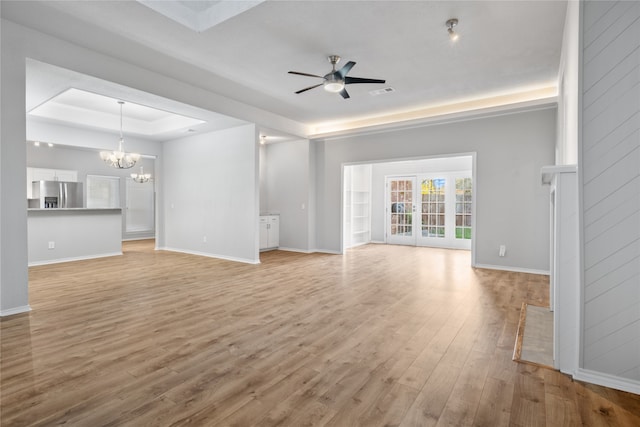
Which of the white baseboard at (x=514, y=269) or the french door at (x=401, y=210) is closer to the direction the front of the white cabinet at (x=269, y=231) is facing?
the white baseboard

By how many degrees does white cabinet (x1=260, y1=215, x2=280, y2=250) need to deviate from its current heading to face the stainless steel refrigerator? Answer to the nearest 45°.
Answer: approximately 90° to its right

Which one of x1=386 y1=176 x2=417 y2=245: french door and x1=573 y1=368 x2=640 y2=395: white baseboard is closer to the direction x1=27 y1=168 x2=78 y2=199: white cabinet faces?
the white baseboard

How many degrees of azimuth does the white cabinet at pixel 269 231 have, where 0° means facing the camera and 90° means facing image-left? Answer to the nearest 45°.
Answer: approximately 0°

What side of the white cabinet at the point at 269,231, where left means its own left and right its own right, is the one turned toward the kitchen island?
right

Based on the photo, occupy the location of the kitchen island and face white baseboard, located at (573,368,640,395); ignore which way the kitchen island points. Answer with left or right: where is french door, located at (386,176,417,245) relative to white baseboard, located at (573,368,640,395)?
left
